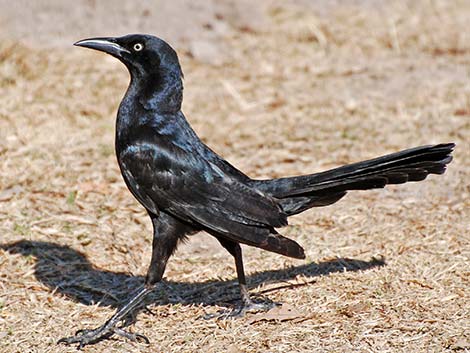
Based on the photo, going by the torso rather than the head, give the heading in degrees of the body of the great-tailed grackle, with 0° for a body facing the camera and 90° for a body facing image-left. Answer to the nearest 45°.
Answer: approximately 90°
